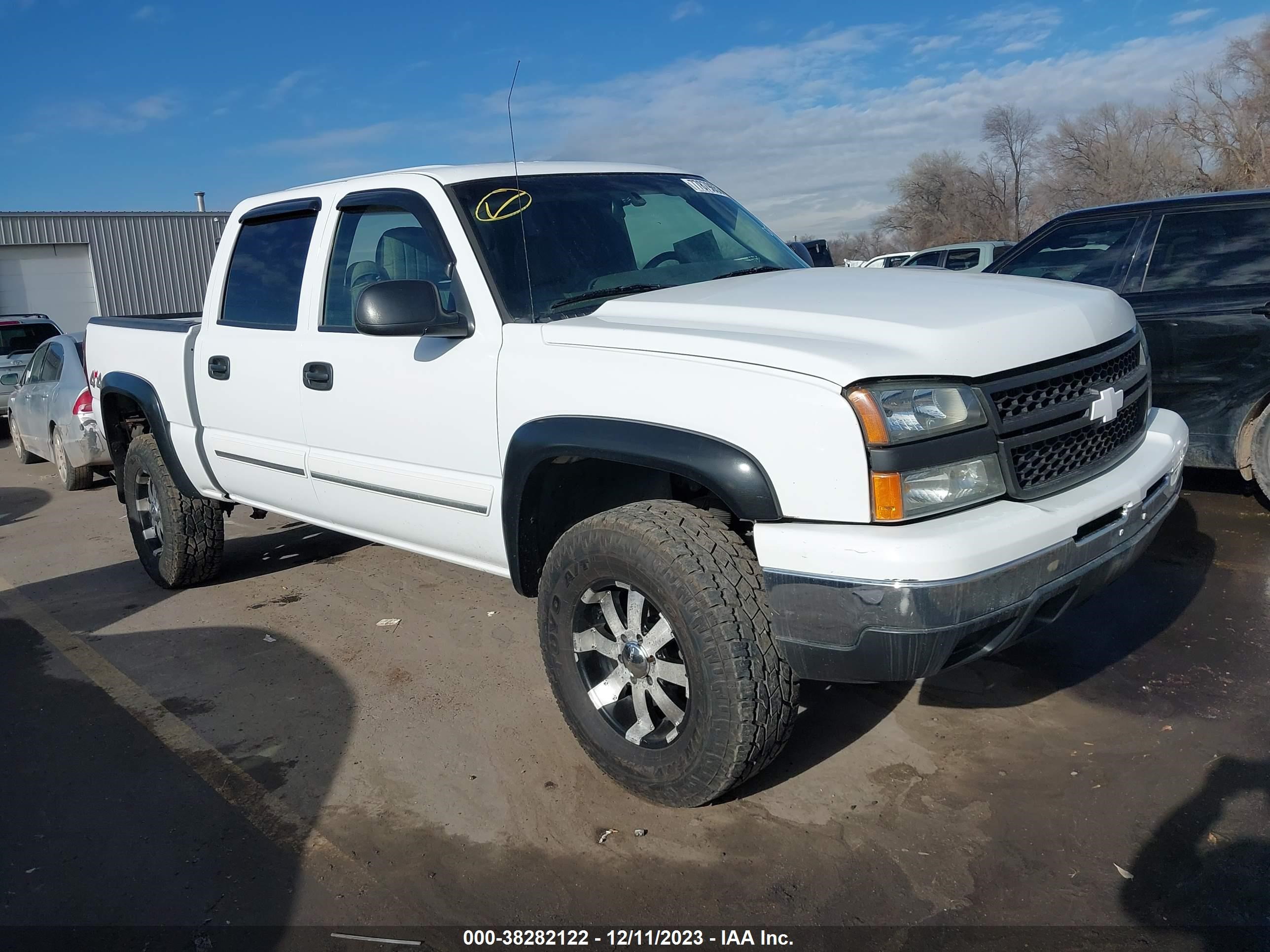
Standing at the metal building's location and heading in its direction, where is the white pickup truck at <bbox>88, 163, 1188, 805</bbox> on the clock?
The white pickup truck is roughly at 12 o'clock from the metal building.

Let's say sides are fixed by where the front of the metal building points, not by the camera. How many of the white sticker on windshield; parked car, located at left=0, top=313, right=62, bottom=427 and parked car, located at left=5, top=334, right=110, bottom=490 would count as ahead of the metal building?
3

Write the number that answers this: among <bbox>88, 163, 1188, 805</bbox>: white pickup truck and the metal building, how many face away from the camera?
0

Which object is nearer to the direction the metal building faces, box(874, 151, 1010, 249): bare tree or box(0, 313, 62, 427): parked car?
the parked car

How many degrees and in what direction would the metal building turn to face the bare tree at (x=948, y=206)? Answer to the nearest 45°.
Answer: approximately 90° to its left

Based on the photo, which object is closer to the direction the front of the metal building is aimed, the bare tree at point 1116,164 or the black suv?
the black suv

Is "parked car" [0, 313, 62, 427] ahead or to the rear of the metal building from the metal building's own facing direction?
ahead

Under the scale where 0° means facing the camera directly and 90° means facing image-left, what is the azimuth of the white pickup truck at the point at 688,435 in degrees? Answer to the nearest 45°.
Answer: approximately 315°

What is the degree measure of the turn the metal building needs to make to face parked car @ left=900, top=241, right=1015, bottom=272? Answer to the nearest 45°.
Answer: approximately 45° to its left
